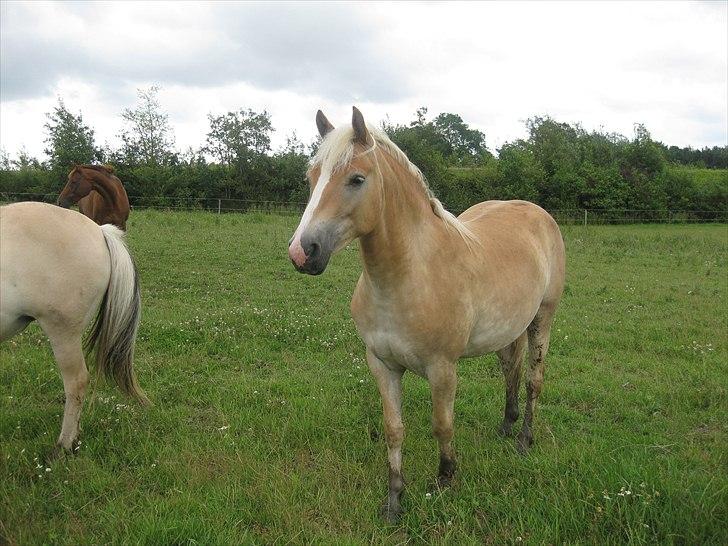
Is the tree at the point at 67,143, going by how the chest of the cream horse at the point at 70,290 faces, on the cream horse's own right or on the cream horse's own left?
on the cream horse's own right

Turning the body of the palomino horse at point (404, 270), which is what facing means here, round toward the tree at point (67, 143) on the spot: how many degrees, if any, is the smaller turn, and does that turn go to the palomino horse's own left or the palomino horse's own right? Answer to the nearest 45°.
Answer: approximately 90° to the palomino horse's own right

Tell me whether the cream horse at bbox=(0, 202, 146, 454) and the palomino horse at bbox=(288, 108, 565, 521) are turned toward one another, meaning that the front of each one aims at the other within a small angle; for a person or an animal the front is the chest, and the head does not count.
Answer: no

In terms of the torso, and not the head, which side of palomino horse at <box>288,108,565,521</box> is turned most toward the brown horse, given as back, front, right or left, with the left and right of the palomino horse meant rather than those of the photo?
right

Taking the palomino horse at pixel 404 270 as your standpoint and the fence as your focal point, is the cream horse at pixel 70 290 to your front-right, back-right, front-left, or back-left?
front-left

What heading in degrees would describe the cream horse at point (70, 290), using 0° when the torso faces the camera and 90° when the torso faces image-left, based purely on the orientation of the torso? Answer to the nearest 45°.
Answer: approximately 90°

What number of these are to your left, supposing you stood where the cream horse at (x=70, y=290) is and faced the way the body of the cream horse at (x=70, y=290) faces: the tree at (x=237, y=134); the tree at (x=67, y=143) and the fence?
0

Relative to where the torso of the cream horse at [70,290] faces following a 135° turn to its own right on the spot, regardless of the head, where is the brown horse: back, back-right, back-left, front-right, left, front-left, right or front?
front-left

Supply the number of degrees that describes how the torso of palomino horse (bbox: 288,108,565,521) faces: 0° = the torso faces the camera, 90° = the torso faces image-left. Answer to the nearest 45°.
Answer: approximately 45°

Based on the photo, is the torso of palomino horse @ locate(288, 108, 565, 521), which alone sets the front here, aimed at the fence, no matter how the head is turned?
no
